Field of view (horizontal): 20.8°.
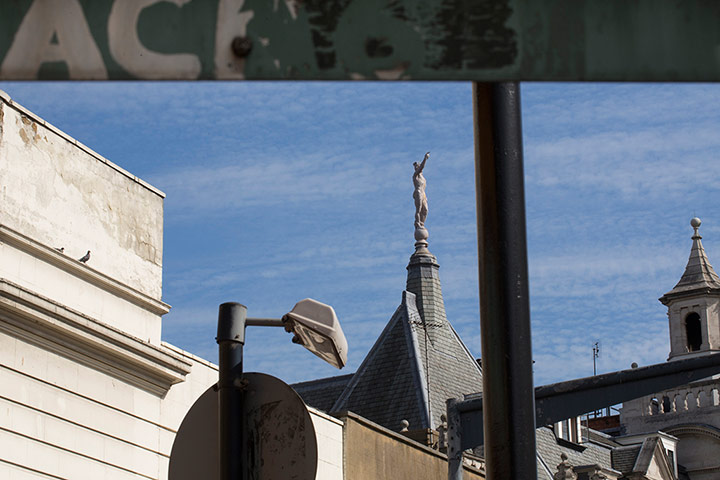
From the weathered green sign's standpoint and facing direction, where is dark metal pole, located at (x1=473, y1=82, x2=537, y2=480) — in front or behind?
behind

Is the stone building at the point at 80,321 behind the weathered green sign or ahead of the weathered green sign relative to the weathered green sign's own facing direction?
behind

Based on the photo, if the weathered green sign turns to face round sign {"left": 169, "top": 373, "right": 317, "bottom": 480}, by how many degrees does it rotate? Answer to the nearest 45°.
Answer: approximately 180°

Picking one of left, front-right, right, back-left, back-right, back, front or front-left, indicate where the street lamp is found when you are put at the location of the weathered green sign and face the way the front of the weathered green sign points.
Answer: back

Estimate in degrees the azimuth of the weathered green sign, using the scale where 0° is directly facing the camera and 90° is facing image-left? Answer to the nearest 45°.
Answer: approximately 0°
